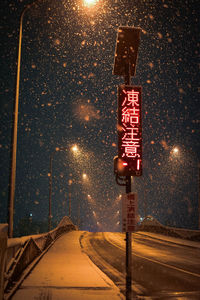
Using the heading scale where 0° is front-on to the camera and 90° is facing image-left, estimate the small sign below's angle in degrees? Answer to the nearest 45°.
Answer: approximately 0°

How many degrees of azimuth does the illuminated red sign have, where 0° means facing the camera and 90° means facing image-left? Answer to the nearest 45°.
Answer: approximately 0°

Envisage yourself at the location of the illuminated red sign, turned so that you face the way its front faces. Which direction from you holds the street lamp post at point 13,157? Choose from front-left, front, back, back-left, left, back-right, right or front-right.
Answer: back-right

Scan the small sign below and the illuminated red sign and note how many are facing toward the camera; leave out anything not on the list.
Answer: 2

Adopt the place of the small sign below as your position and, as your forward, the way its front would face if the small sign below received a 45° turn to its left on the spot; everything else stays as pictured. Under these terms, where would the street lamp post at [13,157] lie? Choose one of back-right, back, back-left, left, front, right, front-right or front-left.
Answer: back
